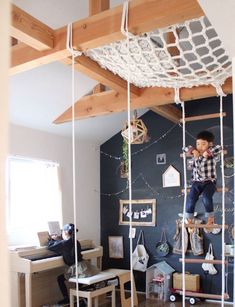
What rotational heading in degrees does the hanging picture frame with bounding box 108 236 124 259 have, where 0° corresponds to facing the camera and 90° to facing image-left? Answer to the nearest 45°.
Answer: approximately 0°

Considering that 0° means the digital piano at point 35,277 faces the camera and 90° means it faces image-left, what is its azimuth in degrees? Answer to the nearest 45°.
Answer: approximately 315°

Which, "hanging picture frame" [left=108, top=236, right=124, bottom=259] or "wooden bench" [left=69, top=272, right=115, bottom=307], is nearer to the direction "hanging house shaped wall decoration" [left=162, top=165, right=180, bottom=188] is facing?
the wooden bench

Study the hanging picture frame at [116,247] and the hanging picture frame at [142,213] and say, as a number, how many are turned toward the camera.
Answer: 2
